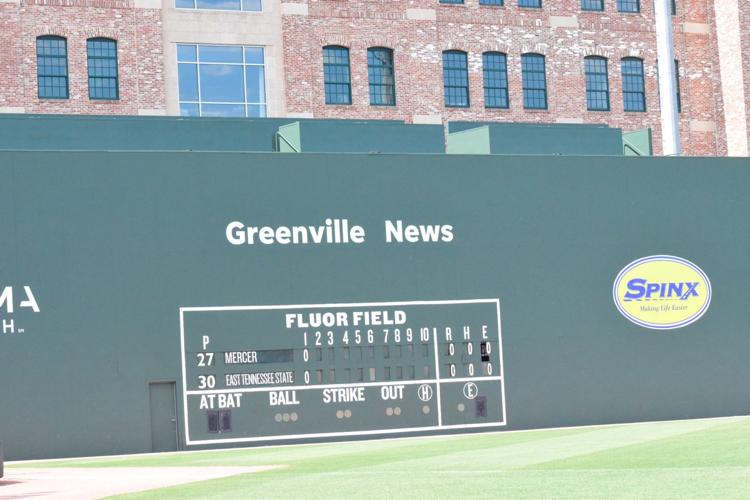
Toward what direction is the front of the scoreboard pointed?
toward the camera

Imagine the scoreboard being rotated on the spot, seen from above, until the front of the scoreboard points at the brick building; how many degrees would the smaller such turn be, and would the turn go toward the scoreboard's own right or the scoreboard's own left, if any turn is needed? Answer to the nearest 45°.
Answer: approximately 180°
